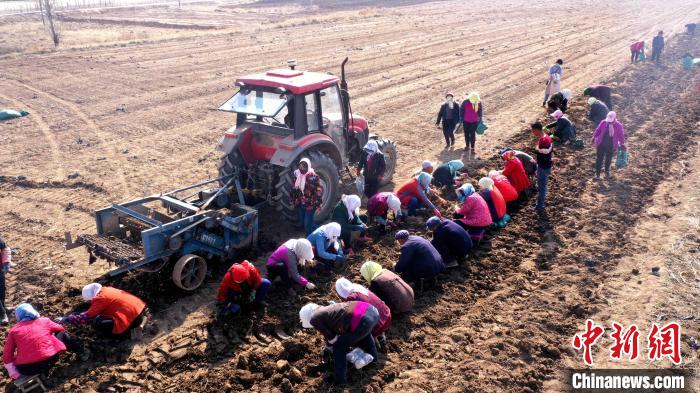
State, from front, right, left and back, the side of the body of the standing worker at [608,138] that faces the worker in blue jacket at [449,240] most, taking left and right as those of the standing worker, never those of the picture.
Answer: front

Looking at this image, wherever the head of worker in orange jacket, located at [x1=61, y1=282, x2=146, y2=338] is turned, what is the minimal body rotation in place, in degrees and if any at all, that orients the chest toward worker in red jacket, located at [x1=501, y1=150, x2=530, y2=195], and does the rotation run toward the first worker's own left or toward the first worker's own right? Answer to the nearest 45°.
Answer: approximately 180°

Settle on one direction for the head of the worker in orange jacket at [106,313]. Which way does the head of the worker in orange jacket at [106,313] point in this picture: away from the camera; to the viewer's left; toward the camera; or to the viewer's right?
to the viewer's left

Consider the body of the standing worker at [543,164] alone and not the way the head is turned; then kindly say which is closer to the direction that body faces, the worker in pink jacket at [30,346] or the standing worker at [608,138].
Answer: the worker in pink jacket

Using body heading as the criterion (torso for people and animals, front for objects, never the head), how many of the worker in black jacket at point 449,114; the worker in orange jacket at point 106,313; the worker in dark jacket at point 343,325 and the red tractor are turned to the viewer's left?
2

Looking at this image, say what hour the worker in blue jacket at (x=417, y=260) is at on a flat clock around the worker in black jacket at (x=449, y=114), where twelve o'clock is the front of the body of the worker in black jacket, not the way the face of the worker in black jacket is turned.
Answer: The worker in blue jacket is roughly at 12 o'clock from the worker in black jacket.

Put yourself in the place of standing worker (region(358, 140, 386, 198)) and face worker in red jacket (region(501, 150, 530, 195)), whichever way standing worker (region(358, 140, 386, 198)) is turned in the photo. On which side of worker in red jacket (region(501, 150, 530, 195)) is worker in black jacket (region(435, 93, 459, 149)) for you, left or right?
left

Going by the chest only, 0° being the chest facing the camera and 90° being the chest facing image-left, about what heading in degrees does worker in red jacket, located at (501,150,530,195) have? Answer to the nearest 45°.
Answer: approximately 90°

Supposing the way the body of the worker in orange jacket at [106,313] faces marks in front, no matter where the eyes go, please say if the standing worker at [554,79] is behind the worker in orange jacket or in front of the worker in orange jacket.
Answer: behind

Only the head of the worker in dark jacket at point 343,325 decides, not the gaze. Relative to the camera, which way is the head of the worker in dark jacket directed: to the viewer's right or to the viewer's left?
to the viewer's left

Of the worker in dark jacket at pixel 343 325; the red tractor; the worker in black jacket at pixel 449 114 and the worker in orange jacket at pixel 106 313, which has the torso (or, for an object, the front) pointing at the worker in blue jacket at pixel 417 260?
the worker in black jacket

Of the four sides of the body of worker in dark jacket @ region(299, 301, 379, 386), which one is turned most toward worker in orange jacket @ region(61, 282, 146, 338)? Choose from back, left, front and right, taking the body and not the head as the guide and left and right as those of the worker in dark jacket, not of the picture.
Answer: front

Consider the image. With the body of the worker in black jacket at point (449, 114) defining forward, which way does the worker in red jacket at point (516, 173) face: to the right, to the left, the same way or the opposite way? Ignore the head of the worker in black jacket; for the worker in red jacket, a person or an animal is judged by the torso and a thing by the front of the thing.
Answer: to the right

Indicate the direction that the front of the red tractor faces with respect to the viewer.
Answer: facing away from the viewer and to the right of the viewer

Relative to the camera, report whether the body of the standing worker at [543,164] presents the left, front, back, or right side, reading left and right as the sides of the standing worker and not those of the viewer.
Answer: left
